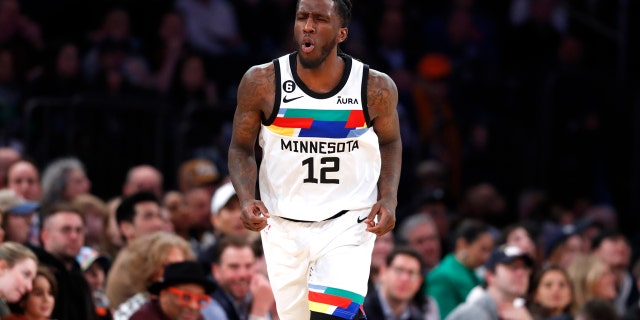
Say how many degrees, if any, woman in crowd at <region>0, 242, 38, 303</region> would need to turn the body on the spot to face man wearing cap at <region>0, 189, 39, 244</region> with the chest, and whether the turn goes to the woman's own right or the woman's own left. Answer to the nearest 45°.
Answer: approximately 135° to the woman's own left

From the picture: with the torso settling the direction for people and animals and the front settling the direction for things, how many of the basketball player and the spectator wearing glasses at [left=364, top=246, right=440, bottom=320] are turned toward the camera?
2

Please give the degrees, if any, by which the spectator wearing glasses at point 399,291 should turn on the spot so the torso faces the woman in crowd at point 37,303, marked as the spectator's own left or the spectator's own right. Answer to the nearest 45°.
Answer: approximately 45° to the spectator's own right

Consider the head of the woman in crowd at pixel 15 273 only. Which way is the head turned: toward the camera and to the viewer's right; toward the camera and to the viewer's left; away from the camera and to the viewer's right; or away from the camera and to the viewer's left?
toward the camera and to the viewer's right

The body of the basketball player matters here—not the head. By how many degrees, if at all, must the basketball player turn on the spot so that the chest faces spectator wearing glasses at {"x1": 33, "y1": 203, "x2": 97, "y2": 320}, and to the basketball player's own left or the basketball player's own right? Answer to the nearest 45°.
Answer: approximately 135° to the basketball player's own right

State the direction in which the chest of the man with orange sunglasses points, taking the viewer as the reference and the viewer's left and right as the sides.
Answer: facing the viewer and to the right of the viewer

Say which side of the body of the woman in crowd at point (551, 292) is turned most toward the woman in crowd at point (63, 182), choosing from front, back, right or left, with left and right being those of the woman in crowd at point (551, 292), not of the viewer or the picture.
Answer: right
